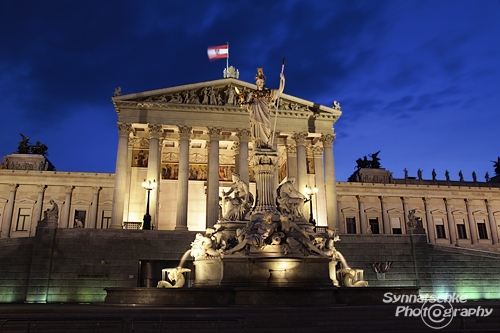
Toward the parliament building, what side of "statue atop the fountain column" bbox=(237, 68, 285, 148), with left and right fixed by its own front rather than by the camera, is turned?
back

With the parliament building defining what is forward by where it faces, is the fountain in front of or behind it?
in front

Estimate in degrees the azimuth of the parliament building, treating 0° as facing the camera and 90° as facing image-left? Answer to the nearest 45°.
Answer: approximately 0°

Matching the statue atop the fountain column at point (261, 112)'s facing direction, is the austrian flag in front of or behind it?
behind

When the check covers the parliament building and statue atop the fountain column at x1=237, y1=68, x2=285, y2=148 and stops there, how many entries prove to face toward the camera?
2

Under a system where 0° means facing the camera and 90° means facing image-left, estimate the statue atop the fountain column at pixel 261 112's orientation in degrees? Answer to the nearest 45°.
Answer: approximately 0°
